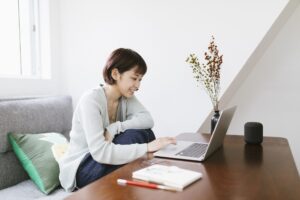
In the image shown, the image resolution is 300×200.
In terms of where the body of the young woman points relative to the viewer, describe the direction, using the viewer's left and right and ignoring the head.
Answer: facing the viewer and to the right of the viewer

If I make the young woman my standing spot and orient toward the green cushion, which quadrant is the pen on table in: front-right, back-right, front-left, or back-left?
back-left

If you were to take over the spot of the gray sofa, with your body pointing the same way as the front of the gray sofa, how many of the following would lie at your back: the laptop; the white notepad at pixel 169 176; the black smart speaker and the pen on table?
0

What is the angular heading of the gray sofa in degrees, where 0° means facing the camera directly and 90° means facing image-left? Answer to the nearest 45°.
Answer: approximately 315°

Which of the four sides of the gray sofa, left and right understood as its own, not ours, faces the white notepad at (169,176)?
front

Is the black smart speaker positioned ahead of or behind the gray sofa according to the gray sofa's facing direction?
ahead

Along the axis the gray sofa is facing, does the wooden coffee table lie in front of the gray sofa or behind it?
in front

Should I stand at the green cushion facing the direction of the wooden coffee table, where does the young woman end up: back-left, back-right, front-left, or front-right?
front-left

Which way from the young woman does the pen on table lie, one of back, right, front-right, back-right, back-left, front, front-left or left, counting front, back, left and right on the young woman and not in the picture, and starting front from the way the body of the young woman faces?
front-right

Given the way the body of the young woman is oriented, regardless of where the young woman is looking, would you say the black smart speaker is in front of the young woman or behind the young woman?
in front

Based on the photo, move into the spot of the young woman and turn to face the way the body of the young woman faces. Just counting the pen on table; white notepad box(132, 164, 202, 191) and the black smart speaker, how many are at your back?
0
